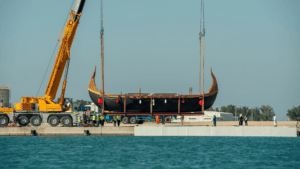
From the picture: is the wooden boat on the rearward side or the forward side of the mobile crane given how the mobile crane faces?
on the rearward side

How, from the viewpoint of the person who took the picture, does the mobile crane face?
facing to the left of the viewer
